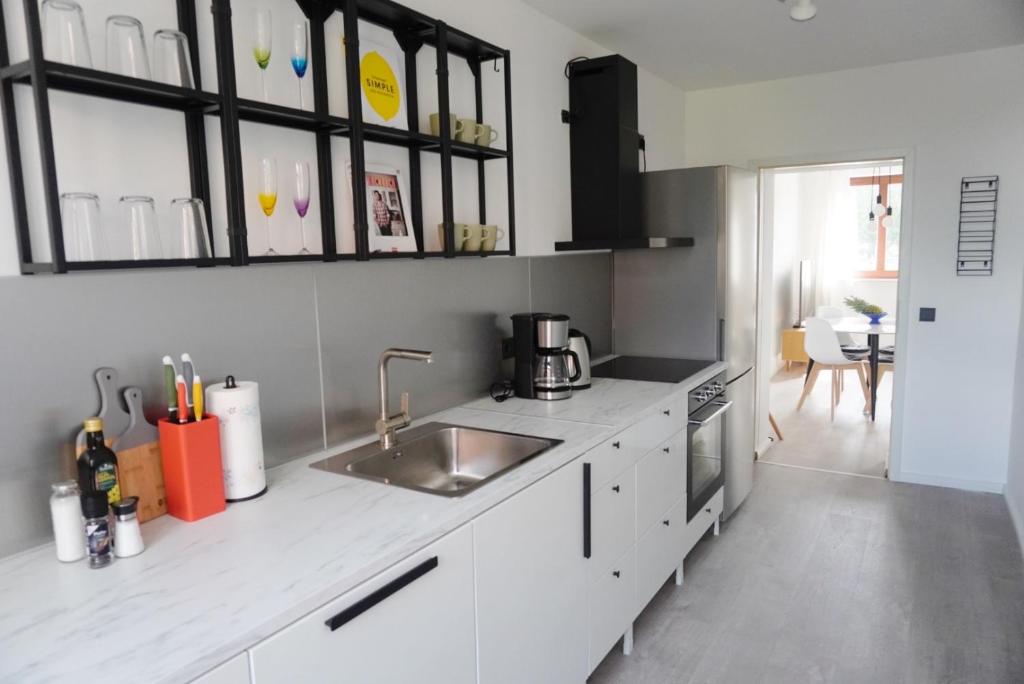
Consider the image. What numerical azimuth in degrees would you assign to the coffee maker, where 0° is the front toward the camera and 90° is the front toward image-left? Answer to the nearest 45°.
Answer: approximately 315°

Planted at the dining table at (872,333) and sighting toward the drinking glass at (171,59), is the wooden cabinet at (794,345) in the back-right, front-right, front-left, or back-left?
back-right

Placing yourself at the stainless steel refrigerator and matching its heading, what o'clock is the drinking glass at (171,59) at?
The drinking glass is roughly at 4 o'clock from the stainless steel refrigerator.

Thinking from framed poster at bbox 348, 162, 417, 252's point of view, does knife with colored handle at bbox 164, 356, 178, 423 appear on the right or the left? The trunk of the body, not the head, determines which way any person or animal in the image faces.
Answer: on its right

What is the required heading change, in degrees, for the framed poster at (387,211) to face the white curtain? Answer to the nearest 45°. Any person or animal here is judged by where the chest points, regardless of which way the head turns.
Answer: approximately 90° to its left

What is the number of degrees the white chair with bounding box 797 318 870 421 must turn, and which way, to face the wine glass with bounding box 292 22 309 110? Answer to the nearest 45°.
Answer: approximately 135° to its right

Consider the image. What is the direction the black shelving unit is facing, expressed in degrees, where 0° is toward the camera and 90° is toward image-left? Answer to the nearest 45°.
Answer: approximately 315°

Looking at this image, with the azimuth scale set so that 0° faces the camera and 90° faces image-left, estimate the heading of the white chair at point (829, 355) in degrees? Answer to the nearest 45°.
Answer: approximately 225°

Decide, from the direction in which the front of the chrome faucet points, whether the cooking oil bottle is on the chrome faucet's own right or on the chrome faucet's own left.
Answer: on the chrome faucet's own right
